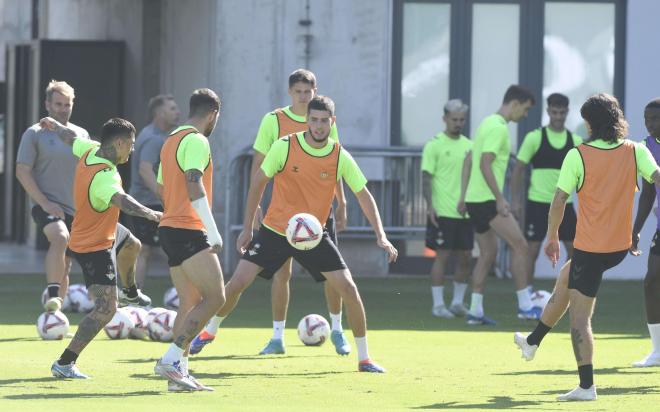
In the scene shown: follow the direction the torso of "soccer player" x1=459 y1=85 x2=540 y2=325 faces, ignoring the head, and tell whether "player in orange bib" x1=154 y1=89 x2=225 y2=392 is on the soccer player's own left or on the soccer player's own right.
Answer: on the soccer player's own right

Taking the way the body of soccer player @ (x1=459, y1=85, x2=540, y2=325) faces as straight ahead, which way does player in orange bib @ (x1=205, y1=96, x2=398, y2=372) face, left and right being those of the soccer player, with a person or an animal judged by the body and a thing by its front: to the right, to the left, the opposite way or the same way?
to the right

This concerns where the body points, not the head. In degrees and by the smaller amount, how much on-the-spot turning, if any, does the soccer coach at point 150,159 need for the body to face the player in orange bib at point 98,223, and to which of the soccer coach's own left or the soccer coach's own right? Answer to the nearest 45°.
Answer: approximately 90° to the soccer coach's own right
